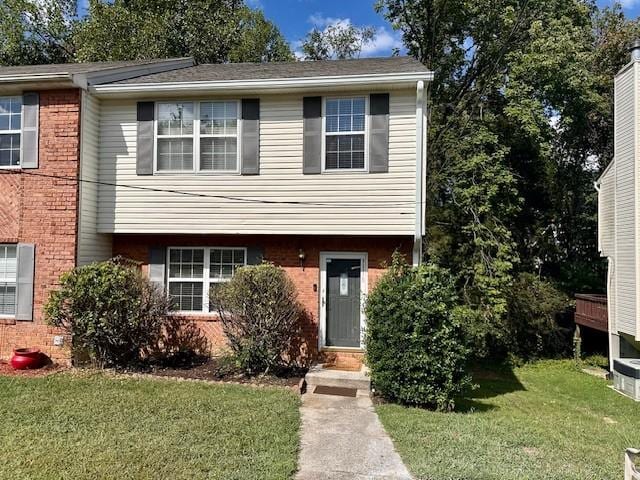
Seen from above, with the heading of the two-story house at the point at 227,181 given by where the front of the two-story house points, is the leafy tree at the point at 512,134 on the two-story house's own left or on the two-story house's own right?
on the two-story house's own left

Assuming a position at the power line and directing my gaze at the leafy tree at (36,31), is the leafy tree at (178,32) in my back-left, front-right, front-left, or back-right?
front-right

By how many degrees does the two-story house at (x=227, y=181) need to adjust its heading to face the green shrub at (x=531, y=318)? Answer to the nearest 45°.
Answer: approximately 90° to its left

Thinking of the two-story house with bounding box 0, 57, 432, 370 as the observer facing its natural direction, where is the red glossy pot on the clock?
The red glossy pot is roughly at 3 o'clock from the two-story house.

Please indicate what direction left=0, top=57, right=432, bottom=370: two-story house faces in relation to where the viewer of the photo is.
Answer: facing the viewer

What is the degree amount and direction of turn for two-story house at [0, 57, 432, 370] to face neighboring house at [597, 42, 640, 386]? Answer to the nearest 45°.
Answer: approximately 90° to its left

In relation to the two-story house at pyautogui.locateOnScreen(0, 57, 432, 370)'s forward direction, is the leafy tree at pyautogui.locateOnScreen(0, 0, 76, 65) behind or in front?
behind

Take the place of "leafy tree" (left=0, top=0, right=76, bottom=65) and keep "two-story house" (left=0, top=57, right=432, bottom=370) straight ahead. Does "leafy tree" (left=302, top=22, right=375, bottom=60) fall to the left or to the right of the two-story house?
left

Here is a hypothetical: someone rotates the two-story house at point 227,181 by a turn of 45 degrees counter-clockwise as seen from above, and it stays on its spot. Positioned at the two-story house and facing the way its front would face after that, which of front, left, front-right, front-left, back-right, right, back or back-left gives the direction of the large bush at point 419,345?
front

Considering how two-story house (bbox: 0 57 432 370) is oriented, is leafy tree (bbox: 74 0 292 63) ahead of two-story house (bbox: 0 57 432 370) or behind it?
behind
